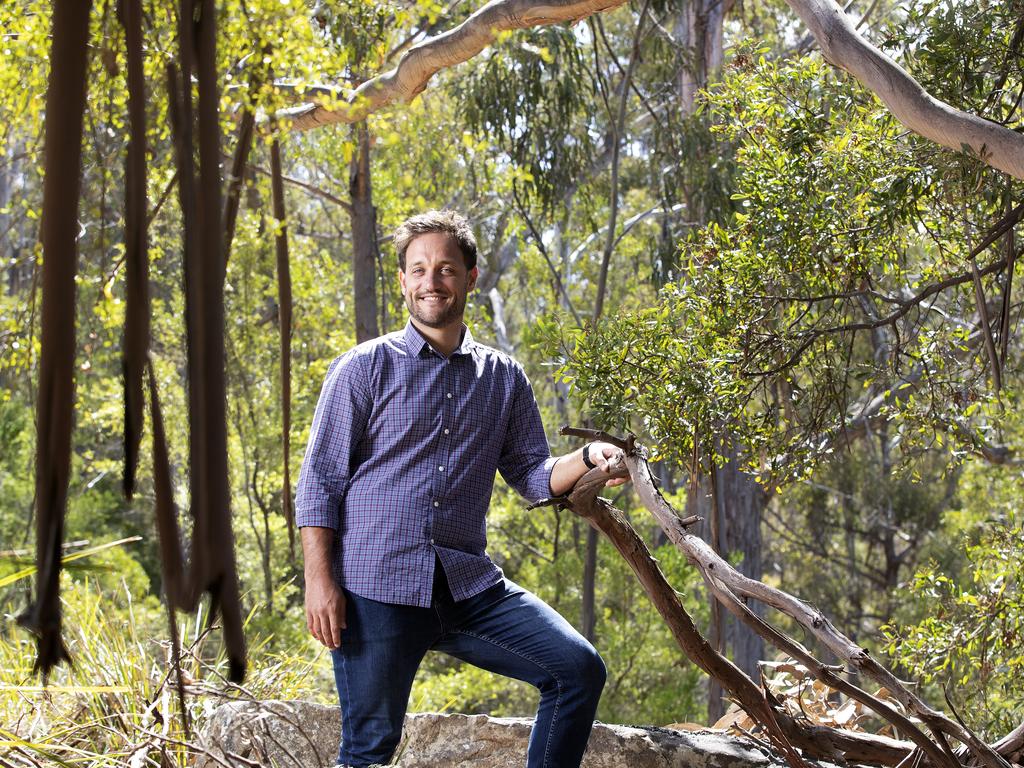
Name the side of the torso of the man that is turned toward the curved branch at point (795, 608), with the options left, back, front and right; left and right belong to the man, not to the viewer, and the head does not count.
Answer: left

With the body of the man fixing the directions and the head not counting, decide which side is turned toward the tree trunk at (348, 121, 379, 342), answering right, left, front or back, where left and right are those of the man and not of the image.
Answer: back

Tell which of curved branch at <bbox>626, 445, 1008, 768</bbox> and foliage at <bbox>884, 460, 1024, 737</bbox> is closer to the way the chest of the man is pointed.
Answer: the curved branch

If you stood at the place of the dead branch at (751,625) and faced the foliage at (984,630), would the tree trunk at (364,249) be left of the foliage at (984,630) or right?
left

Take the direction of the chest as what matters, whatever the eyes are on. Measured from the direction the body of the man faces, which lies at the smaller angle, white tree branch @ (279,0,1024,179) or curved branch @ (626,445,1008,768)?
the curved branch

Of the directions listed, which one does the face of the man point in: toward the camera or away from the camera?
toward the camera

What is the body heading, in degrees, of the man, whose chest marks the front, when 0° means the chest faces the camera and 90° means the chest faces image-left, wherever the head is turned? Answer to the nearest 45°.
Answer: approximately 0°

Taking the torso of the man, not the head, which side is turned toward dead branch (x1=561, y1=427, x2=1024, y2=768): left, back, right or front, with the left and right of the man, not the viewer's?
left

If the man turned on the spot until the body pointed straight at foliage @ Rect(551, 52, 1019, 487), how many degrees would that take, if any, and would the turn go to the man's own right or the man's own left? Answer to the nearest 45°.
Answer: approximately 135° to the man's own left

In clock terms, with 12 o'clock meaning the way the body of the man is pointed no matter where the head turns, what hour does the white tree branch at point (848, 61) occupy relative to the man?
The white tree branch is roughly at 8 o'clock from the man.

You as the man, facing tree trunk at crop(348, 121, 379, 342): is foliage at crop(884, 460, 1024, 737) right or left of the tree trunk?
right
